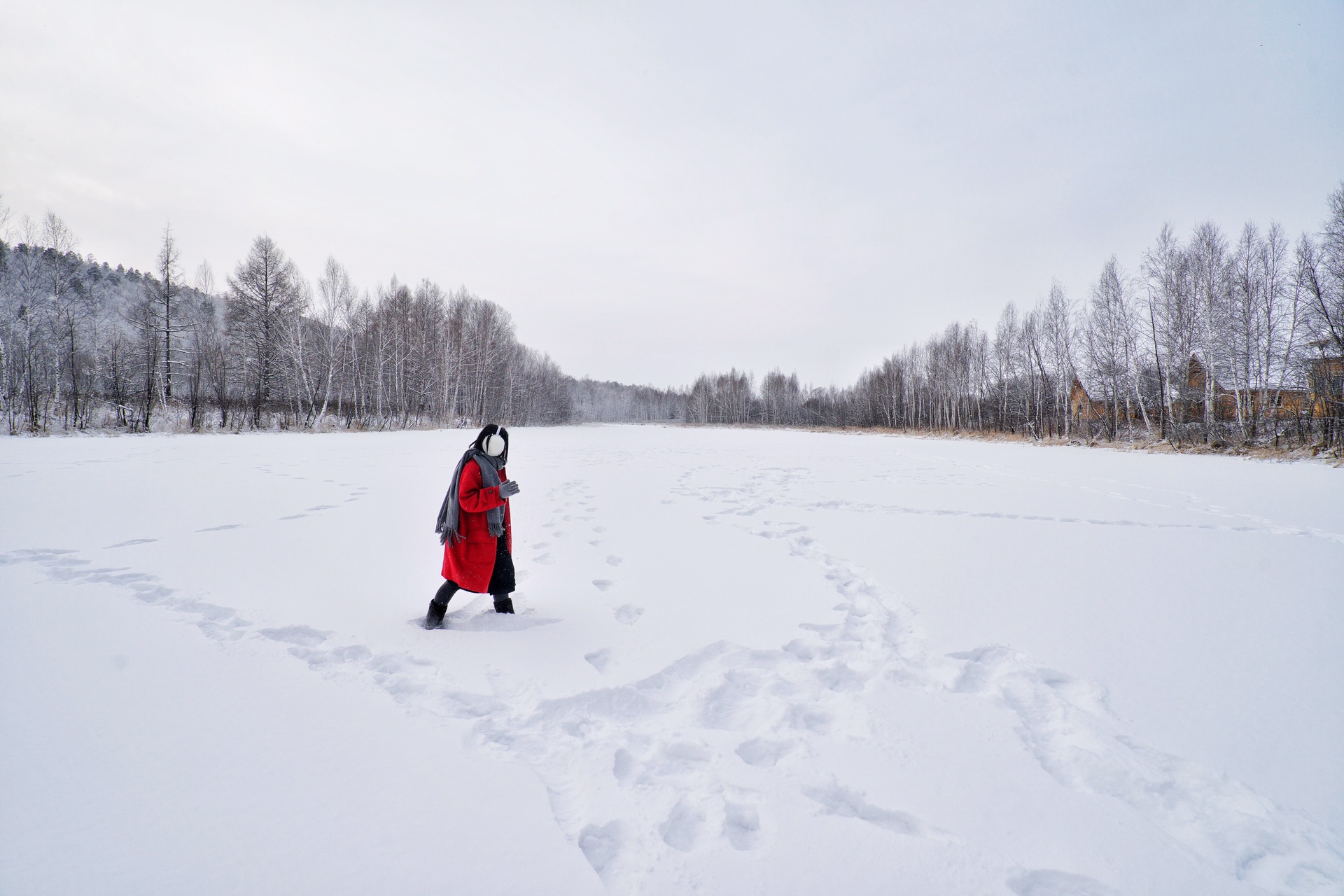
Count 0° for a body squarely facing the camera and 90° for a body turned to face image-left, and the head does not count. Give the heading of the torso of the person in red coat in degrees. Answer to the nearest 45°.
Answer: approximately 270°
